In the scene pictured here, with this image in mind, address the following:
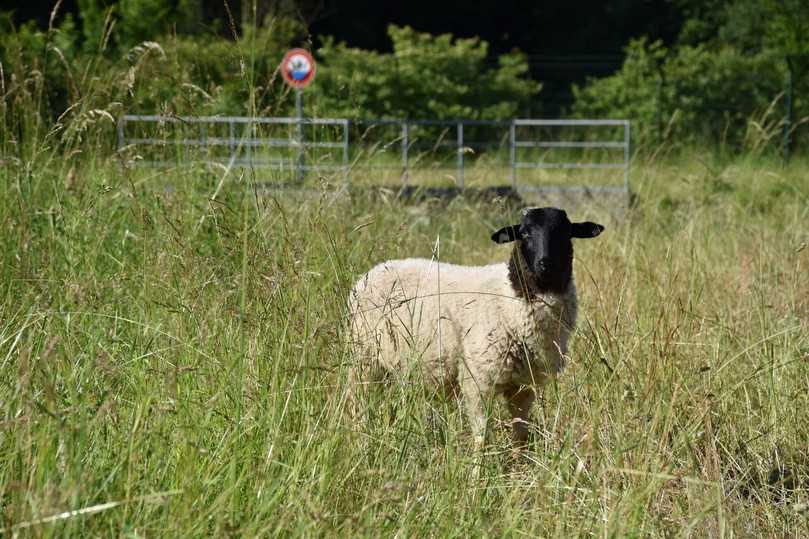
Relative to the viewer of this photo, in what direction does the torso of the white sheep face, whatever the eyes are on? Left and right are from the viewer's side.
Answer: facing the viewer and to the right of the viewer
